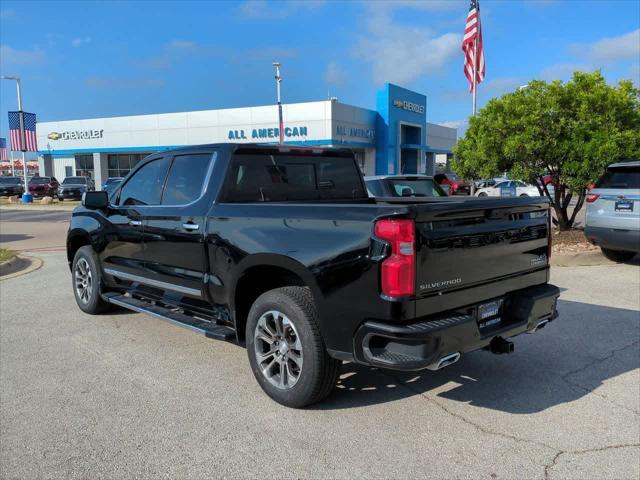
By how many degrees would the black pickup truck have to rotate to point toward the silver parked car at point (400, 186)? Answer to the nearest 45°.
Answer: approximately 45° to its right

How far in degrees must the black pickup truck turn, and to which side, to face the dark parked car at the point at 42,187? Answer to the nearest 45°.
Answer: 0° — it already faces it

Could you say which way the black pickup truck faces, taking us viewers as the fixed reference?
facing away from the viewer and to the left of the viewer

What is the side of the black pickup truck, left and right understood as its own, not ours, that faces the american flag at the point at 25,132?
front

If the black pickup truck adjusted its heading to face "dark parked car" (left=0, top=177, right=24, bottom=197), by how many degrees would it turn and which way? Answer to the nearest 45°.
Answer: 0° — it already faces it

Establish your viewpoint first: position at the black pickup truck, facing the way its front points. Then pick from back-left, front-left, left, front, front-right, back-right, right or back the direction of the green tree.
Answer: right

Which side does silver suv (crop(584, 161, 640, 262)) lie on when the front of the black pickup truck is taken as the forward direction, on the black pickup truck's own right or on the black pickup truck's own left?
on the black pickup truck's own right

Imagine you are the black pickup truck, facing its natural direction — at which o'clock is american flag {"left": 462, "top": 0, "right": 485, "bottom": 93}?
The american flag is roughly at 2 o'clock from the black pickup truck.

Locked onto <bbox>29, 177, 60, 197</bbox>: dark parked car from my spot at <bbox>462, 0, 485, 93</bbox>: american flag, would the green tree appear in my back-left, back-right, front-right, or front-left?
back-left

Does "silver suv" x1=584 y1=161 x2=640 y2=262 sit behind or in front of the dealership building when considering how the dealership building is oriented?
in front

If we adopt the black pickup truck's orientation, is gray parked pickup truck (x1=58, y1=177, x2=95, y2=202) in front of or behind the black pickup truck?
in front

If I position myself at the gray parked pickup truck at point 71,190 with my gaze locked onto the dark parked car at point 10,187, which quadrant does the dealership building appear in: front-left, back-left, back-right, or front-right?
back-right
